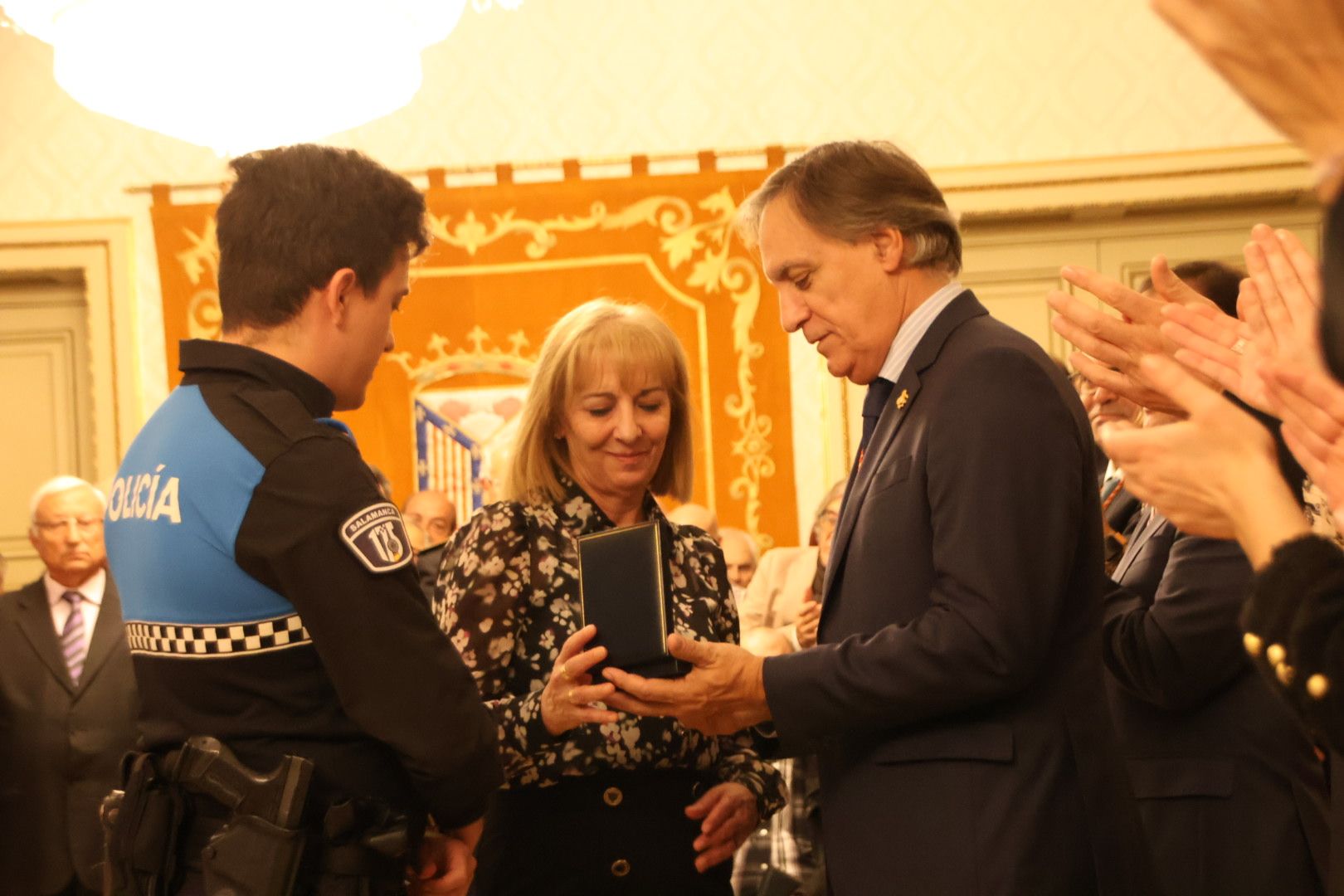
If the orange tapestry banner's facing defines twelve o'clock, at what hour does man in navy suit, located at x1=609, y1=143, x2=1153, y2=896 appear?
The man in navy suit is roughly at 12 o'clock from the orange tapestry banner.

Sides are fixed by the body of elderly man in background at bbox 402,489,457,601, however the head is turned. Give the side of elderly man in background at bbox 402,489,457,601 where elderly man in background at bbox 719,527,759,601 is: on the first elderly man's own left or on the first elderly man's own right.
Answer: on the first elderly man's own left

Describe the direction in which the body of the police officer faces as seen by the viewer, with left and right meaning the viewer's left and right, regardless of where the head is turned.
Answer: facing away from the viewer and to the right of the viewer

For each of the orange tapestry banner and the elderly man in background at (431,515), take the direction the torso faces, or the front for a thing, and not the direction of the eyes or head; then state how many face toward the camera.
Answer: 2

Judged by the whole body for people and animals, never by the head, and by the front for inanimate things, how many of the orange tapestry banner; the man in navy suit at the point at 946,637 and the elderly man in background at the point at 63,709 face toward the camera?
2

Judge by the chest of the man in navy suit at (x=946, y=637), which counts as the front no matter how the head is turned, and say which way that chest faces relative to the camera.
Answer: to the viewer's left

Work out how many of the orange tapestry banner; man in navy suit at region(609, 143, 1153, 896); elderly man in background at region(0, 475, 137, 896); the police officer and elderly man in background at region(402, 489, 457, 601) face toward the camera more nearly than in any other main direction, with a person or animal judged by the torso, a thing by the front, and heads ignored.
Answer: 3
